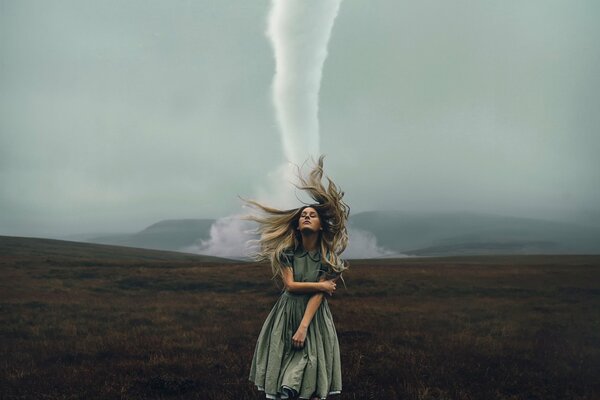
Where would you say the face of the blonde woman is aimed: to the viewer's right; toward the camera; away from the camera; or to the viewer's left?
toward the camera

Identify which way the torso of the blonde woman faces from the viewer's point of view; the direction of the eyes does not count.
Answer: toward the camera
